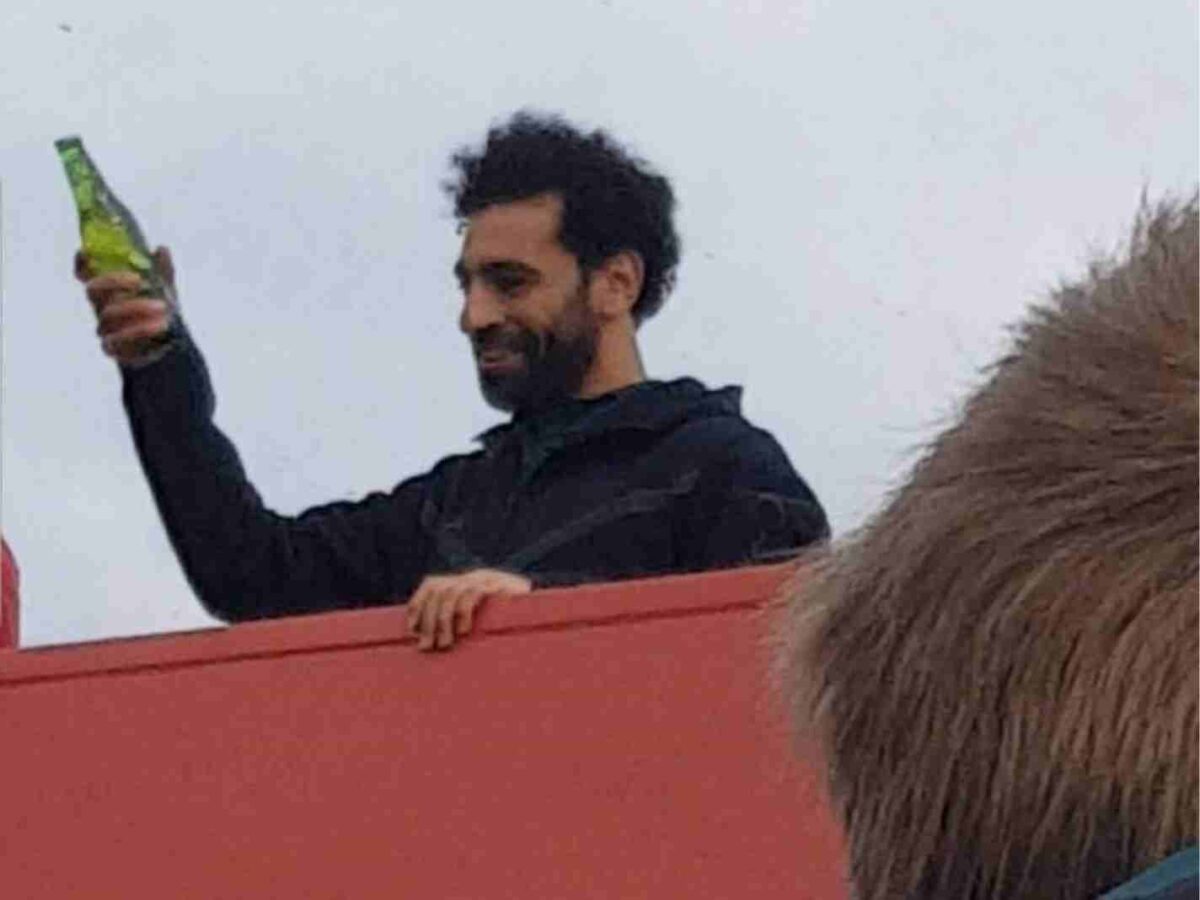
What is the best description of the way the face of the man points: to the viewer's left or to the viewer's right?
to the viewer's left

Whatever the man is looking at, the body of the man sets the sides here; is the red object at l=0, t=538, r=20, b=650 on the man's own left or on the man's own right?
on the man's own right

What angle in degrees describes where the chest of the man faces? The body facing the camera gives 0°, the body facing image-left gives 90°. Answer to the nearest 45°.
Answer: approximately 45°
